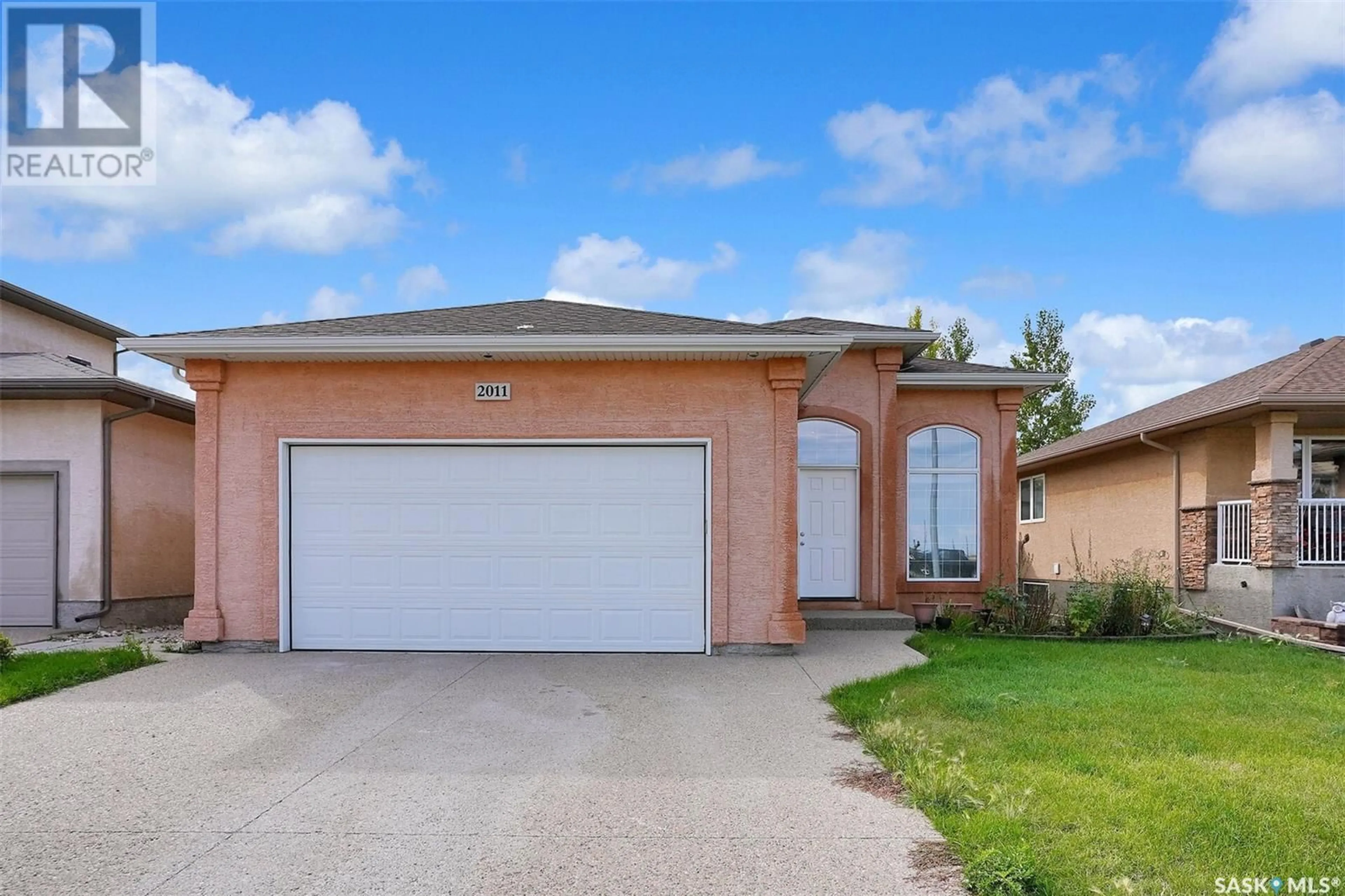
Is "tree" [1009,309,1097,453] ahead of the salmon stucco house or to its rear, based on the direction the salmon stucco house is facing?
to the rear

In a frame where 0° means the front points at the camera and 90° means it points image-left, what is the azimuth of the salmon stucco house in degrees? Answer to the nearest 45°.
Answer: approximately 0°

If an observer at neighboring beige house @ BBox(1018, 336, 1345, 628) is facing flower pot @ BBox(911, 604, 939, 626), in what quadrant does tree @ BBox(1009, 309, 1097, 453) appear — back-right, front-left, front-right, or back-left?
back-right

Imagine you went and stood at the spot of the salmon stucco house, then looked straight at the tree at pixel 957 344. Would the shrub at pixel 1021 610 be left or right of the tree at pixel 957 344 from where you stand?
right

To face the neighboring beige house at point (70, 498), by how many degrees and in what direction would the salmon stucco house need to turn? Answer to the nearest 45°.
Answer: approximately 135° to its right

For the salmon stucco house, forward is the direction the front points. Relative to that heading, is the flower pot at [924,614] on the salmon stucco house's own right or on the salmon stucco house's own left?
on the salmon stucco house's own left

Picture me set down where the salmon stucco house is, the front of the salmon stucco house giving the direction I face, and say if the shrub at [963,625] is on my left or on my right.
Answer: on my left
